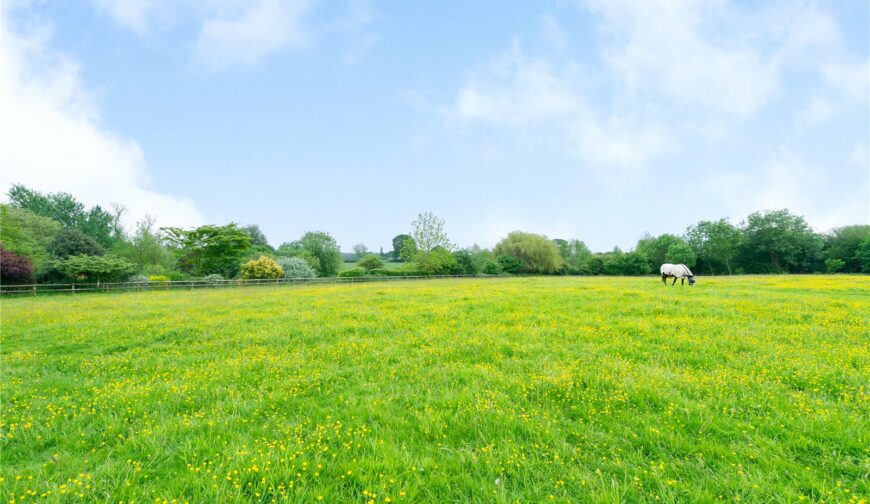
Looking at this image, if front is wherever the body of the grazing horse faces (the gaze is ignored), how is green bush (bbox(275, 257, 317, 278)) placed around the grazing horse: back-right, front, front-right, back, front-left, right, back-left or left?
back

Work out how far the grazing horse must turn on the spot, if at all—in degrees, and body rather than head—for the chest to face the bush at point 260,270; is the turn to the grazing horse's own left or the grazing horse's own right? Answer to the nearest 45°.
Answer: approximately 180°

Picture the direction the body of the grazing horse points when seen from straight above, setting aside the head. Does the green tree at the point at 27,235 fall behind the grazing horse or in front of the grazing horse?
behind

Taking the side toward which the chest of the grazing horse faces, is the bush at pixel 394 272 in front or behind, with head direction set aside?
behind

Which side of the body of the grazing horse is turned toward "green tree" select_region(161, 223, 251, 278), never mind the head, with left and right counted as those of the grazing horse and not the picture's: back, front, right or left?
back

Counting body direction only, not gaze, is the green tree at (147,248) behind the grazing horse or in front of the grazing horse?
behind

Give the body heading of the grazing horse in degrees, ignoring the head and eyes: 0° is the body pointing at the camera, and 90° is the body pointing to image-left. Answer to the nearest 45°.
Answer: approximately 270°
